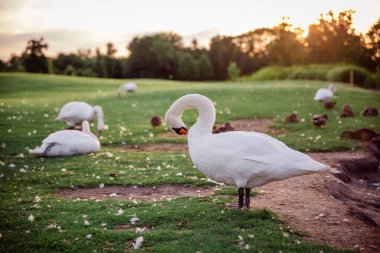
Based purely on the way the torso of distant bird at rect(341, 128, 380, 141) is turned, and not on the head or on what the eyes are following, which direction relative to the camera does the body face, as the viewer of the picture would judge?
to the viewer's left

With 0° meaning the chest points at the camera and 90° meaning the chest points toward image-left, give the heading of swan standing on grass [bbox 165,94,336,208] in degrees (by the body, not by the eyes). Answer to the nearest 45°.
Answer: approximately 90°

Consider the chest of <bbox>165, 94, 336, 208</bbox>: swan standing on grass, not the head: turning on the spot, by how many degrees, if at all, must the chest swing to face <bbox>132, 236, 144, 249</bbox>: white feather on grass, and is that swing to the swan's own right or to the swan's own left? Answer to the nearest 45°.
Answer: approximately 45° to the swan's own left

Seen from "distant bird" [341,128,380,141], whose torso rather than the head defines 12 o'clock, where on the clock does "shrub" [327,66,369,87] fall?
The shrub is roughly at 3 o'clock from the distant bird.

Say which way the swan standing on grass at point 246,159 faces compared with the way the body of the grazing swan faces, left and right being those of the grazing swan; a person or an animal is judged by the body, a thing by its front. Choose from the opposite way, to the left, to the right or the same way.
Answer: the opposite way

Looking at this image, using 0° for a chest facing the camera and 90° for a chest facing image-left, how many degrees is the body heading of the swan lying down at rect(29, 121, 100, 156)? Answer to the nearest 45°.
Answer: approximately 270°

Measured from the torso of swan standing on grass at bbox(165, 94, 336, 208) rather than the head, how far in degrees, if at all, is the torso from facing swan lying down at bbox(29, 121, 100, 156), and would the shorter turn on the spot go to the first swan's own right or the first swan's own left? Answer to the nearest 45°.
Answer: approximately 45° to the first swan's own right

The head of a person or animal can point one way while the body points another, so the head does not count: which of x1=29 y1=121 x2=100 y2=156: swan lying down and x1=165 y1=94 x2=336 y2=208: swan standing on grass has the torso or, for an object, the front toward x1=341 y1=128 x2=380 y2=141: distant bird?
the swan lying down
